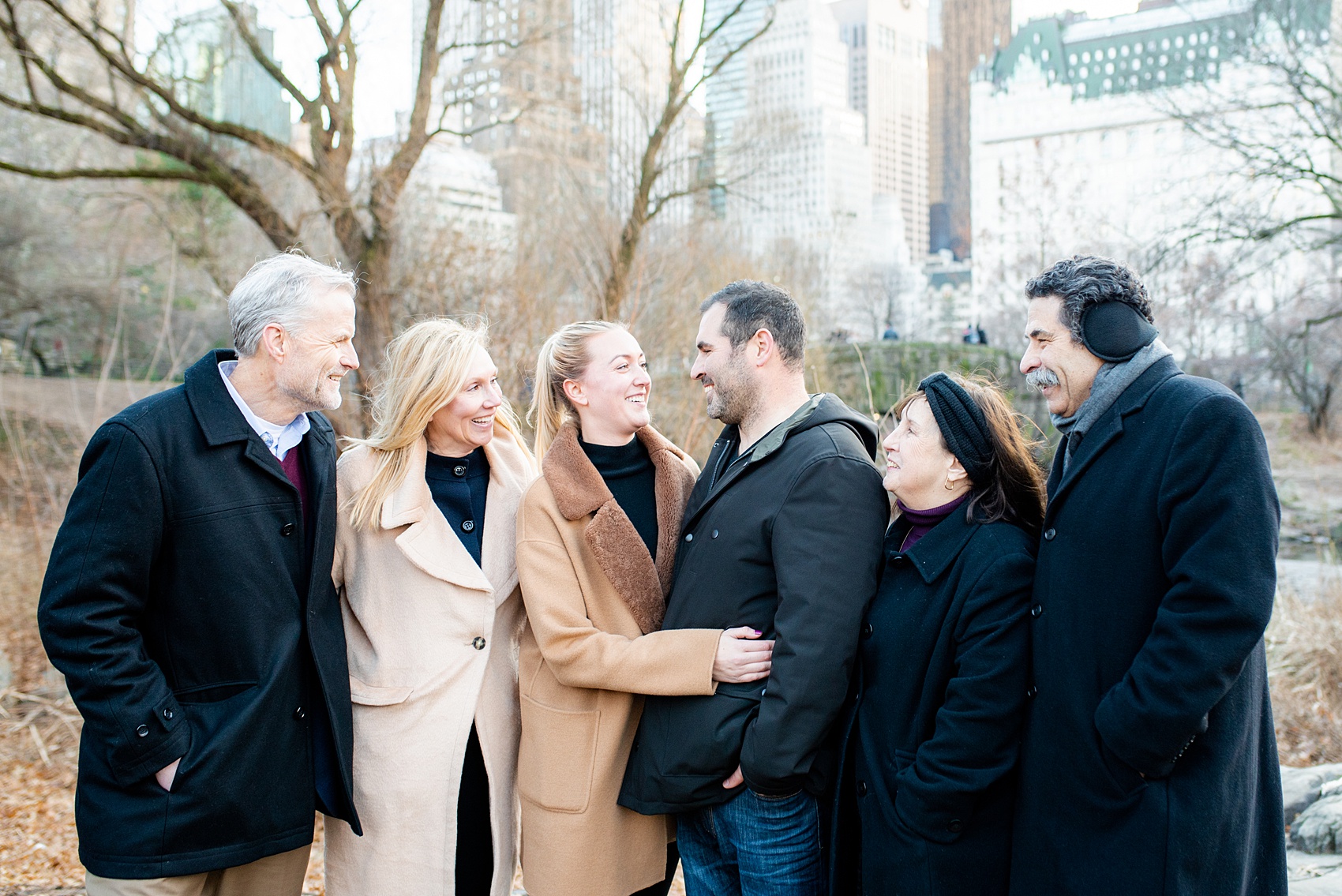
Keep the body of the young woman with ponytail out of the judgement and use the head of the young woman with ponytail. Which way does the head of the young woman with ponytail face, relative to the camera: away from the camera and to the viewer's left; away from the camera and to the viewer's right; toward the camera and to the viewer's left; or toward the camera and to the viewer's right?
toward the camera and to the viewer's right

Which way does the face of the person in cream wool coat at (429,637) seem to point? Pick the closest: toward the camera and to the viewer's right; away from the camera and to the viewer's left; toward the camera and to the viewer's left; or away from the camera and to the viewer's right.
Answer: toward the camera and to the viewer's right

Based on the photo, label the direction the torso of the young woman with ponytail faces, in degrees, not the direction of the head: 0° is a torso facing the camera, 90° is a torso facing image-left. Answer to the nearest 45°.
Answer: approximately 315°

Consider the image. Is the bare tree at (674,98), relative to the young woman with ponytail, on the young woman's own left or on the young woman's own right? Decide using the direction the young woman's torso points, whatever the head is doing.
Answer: on the young woman's own left

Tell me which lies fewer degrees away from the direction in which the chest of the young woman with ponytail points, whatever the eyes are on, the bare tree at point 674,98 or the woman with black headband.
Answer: the woman with black headband

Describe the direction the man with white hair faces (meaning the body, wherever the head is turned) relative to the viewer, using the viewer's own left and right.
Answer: facing the viewer and to the right of the viewer

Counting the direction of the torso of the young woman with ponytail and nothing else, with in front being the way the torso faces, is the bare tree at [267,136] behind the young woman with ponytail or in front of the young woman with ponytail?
behind

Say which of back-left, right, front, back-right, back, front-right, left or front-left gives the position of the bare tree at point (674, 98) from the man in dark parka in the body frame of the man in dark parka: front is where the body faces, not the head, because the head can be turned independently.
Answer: back-right

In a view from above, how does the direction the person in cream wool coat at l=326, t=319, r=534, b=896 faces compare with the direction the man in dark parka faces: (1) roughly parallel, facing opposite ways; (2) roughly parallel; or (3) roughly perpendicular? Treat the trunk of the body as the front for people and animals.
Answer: roughly perpendicular

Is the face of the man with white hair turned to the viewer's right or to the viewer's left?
to the viewer's right

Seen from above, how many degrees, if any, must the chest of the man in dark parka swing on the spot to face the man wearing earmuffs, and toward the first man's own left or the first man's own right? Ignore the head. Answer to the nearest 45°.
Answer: approximately 90° to the first man's own left
